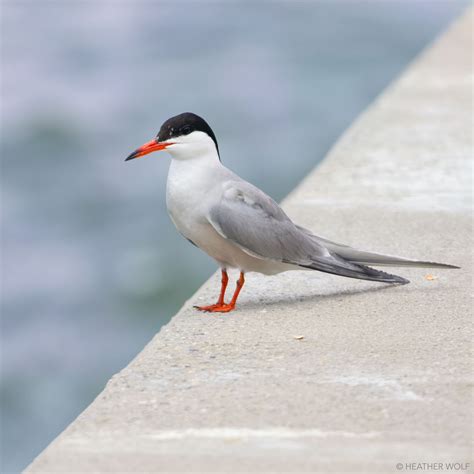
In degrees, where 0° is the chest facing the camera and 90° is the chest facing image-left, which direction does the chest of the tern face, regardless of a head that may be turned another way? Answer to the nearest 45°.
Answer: approximately 90°
